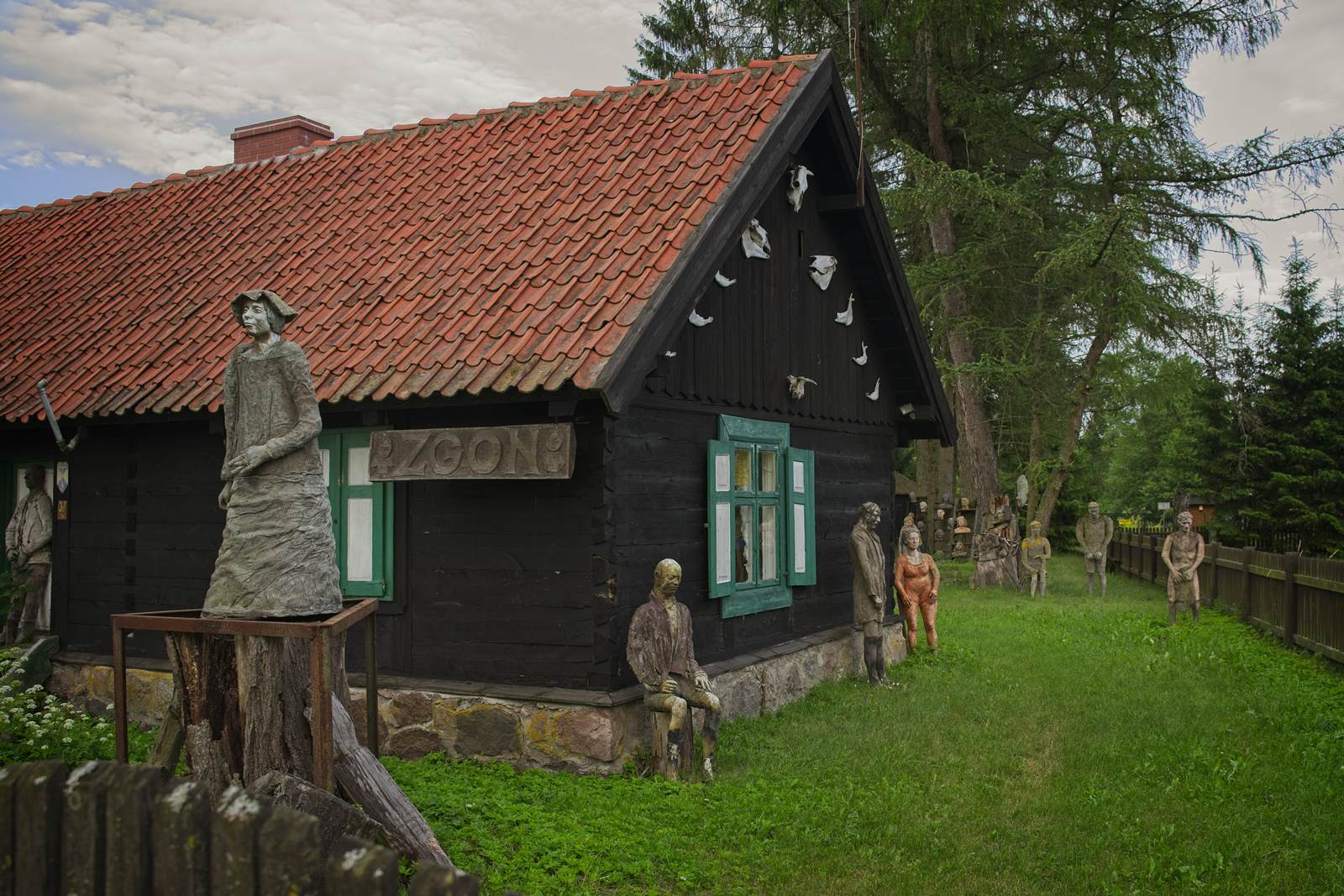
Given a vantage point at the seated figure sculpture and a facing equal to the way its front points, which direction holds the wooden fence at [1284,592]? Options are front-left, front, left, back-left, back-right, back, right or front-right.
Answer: left

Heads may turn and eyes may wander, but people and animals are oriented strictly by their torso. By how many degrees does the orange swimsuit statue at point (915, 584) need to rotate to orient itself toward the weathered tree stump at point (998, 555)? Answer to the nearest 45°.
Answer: approximately 180°

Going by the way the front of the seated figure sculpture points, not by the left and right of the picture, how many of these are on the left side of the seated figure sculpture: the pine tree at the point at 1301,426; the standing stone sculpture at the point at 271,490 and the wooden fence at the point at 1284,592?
2

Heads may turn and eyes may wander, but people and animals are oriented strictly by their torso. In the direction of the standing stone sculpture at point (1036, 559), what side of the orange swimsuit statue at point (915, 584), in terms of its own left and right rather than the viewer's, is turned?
back

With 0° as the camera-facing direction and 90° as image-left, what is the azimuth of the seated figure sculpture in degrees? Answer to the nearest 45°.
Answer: approximately 315°
